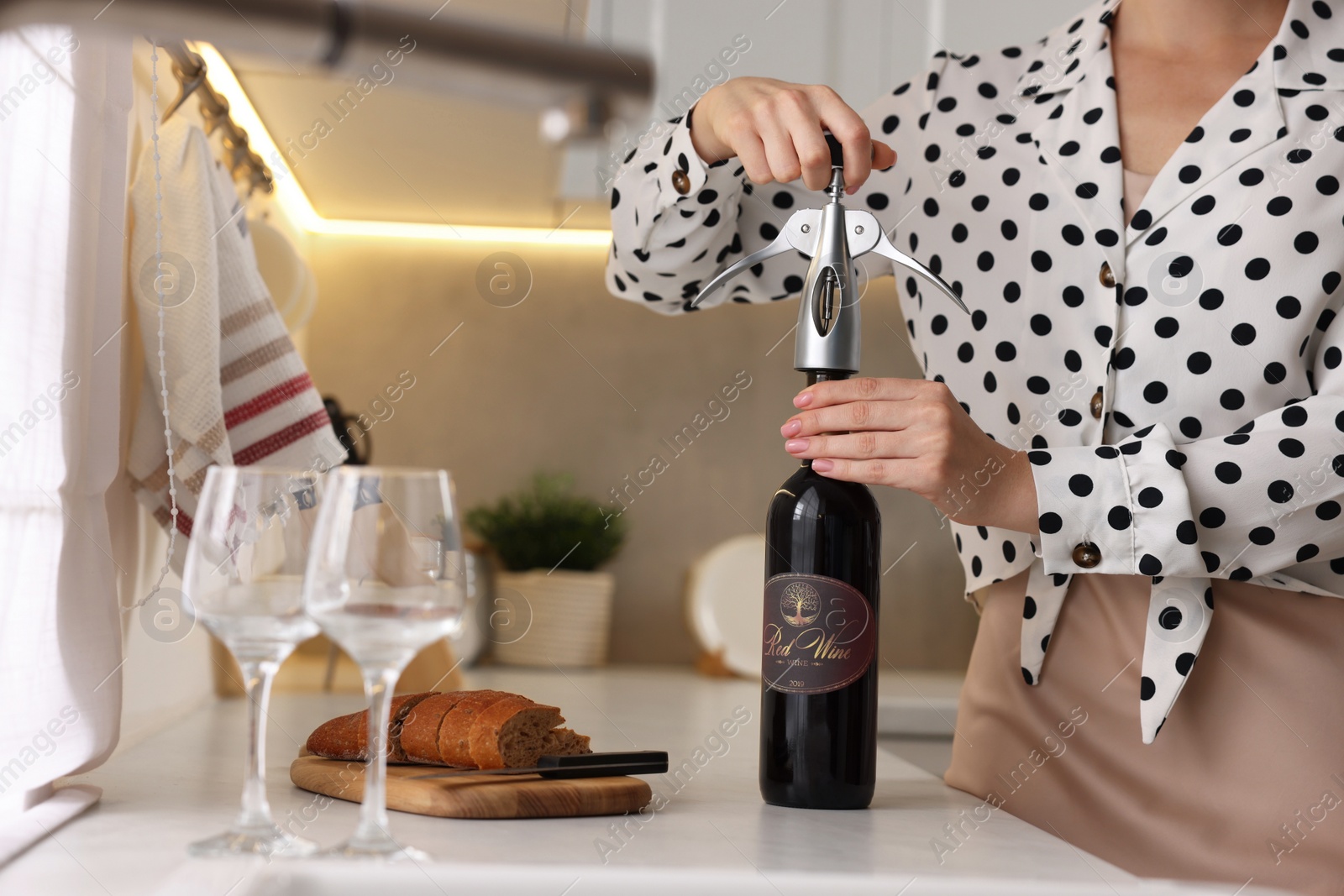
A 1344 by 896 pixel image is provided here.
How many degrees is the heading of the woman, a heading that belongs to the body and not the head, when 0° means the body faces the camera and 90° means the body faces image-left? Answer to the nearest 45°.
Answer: approximately 45°

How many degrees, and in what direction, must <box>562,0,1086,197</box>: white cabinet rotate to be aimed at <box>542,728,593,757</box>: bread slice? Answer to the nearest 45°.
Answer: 0° — it already faces it

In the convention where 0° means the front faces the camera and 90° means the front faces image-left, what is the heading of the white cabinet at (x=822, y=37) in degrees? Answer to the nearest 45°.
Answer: approximately 0°

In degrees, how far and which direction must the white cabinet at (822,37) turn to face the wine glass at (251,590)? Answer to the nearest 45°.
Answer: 0° — it already faces it
